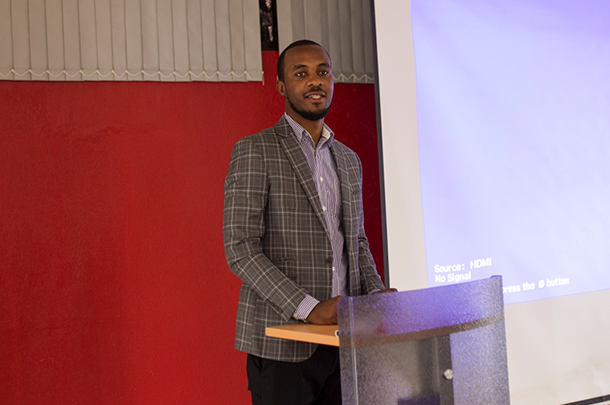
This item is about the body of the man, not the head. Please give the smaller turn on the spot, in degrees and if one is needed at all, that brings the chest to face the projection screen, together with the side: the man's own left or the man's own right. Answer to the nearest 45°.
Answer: approximately 90° to the man's own left
